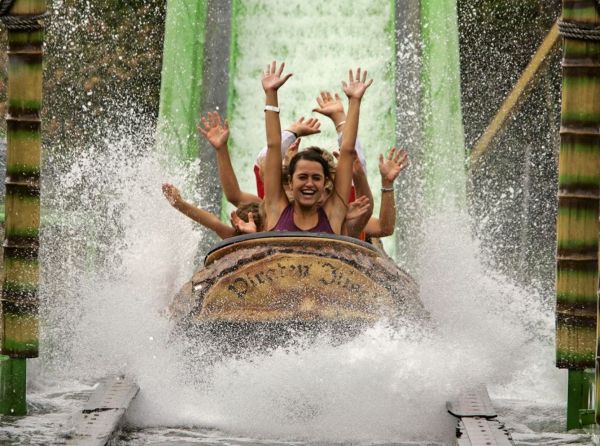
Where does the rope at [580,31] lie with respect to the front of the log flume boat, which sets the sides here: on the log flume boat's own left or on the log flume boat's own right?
on the log flume boat's own left

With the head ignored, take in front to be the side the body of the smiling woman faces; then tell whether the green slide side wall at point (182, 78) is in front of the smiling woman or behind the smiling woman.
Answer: behind

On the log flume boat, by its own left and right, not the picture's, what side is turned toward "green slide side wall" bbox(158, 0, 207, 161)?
back

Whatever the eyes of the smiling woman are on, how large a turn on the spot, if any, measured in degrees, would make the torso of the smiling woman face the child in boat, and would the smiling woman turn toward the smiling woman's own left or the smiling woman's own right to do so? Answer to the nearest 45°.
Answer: approximately 135° to the smiling woman's own right

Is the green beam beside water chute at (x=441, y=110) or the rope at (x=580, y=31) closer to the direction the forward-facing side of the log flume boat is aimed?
the rope

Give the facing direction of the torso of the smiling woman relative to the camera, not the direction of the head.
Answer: toward the camera

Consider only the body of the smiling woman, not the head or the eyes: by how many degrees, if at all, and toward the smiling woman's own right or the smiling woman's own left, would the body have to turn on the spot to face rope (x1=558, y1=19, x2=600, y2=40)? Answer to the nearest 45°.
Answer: approximately 45° to the smiling woman's own left

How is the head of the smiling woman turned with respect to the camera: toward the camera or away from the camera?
toward the camera

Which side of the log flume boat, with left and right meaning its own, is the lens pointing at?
front

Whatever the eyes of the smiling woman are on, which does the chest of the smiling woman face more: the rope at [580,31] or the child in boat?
the rope
